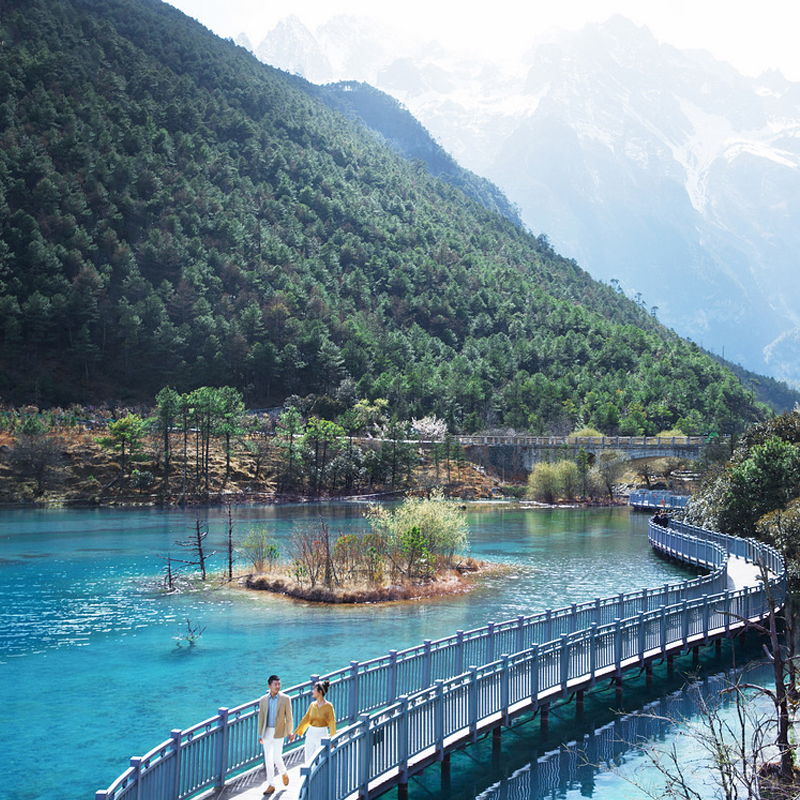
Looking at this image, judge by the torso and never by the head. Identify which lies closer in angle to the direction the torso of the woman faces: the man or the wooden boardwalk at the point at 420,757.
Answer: the man

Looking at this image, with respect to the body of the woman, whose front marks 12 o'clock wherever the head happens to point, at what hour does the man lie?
The man is roughly at 2 o'clock from the woman.

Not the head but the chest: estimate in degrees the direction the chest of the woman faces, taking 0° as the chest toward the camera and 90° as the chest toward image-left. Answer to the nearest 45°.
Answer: approximately 45°
